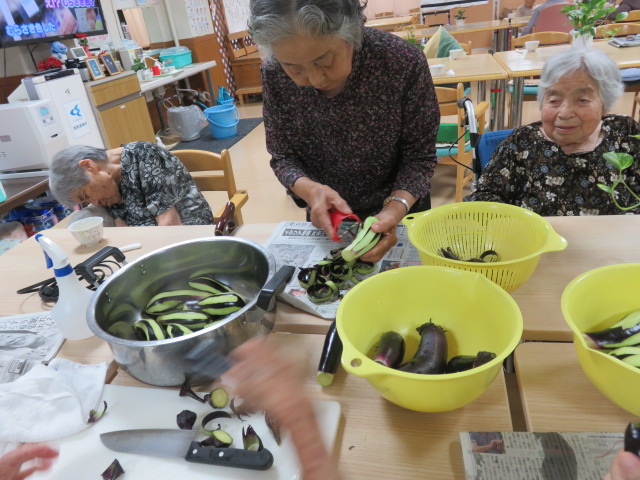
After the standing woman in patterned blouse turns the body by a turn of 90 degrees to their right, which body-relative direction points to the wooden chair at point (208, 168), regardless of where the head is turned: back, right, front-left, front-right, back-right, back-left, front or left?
front-right

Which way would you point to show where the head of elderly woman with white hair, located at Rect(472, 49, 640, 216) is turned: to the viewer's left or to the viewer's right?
to the viewer's left

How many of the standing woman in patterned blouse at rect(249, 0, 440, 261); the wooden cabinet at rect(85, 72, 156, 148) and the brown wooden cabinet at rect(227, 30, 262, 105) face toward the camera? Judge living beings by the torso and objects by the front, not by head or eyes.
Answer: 3

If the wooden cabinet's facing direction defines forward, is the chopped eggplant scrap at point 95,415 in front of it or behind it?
in front

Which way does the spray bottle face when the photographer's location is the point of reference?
facing to the left of the viewer

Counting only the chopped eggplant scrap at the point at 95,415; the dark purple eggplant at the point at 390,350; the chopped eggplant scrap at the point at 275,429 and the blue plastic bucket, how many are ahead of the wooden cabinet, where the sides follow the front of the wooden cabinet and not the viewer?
3

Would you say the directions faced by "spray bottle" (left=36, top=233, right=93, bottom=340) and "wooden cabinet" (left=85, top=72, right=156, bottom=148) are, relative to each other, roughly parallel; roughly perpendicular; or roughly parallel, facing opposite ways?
roughly perpendicular

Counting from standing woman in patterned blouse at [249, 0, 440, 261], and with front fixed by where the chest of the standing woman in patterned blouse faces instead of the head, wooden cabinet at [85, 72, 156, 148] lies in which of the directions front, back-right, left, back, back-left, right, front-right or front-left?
back-right

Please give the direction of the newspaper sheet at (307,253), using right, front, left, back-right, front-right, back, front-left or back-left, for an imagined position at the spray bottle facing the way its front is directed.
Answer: back

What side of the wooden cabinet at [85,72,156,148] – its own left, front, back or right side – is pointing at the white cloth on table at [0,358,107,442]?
front

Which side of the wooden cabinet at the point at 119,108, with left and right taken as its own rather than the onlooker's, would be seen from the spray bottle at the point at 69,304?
front

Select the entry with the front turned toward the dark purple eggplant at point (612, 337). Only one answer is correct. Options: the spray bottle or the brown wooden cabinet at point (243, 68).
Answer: the brown wooden cabinet
